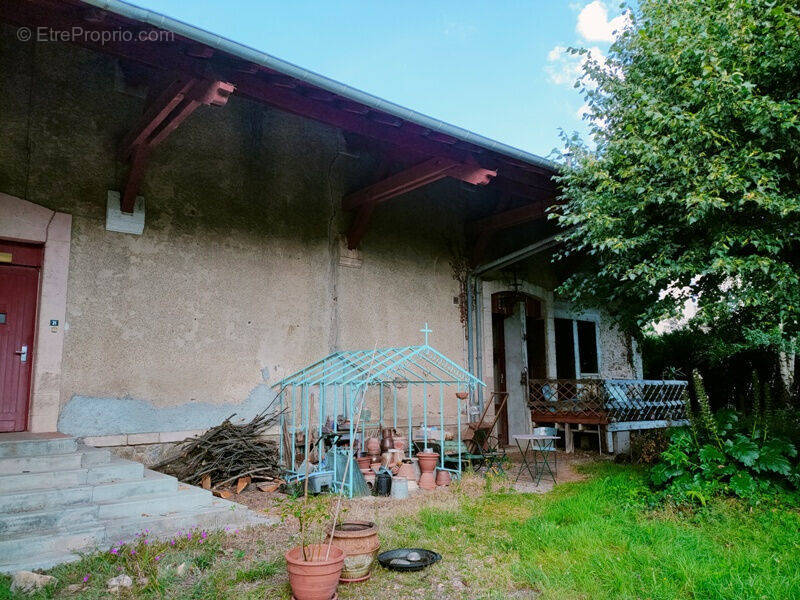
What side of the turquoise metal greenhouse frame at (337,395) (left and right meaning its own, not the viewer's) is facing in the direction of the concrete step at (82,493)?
right

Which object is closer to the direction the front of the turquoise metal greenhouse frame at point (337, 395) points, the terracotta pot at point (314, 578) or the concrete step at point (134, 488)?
the terracotta pot

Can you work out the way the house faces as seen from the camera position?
facing the viewer and to the right of the viewer

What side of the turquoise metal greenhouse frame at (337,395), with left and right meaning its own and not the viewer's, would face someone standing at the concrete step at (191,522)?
right

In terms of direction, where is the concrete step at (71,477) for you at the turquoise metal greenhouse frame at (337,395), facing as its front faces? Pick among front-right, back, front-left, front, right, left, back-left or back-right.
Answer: right

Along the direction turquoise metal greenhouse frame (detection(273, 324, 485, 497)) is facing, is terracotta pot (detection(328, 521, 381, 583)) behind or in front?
in front
